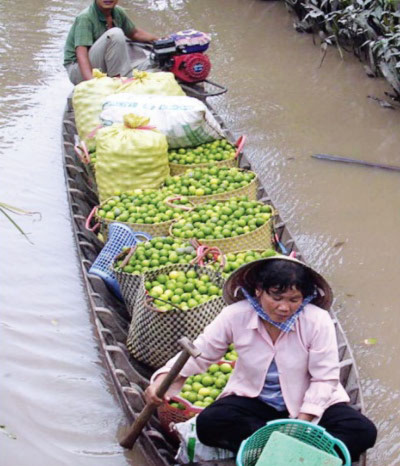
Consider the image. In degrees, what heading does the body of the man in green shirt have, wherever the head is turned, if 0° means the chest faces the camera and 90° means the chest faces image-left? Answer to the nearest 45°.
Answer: approximately 315°

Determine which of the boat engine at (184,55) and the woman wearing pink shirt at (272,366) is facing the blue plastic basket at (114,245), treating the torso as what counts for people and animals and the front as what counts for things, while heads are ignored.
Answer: the boat engine

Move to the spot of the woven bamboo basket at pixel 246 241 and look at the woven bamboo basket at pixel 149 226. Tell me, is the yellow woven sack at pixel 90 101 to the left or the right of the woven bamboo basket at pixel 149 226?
right

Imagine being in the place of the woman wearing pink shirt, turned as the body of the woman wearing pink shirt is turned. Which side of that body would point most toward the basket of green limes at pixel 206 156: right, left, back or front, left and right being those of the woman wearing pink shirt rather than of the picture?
back

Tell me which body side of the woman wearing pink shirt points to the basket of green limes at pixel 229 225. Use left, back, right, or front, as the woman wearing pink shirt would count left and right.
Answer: back

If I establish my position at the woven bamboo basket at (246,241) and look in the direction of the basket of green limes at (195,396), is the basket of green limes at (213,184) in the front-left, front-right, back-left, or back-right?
back-right
